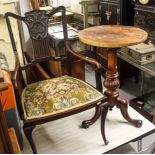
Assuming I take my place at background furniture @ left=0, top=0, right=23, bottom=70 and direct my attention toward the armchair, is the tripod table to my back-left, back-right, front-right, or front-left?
front-left

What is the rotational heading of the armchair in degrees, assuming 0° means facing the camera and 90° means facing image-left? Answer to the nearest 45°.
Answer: approximately 315°

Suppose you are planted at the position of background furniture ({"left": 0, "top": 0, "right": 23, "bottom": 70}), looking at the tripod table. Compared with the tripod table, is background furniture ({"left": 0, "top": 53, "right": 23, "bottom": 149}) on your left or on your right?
right

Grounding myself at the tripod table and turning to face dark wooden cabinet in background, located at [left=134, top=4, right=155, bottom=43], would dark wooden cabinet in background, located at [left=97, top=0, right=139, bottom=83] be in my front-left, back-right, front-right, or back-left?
front-left

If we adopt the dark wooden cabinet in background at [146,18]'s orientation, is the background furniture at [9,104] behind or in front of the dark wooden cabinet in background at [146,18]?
in front

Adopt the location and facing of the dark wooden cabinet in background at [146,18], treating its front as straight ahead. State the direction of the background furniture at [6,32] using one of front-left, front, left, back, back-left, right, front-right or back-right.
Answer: front-right

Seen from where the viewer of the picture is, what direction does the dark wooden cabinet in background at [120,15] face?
facing the viewer and to the left of the viewer

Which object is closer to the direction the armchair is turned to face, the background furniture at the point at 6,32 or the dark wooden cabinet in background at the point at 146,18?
the dark wooden cabinet in background

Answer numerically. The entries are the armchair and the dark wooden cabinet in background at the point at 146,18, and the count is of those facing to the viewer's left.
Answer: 0

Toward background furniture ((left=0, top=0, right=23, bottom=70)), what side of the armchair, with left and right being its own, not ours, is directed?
back

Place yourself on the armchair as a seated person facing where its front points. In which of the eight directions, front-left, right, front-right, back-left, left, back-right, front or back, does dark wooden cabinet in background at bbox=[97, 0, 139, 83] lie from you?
left

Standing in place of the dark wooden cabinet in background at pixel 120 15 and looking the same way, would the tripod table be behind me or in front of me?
in front

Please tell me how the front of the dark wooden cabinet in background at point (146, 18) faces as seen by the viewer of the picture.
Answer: facing the viewer
